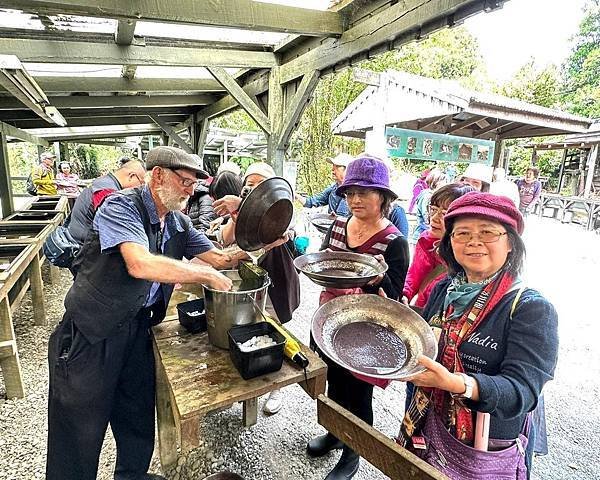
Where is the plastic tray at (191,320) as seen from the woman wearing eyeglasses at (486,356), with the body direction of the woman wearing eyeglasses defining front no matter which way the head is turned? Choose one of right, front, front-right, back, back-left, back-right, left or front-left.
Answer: front-right

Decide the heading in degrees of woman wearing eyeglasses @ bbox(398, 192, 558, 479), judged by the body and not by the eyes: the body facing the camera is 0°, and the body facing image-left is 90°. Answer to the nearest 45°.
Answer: approximately 45°

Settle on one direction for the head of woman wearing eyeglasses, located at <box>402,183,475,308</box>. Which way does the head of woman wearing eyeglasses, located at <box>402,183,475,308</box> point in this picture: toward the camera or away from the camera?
toward the camera

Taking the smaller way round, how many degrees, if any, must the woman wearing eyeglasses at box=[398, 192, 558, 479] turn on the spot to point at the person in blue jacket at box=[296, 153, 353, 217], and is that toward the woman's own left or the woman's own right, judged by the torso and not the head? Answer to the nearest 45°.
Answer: approximately 90° to the woman's own right

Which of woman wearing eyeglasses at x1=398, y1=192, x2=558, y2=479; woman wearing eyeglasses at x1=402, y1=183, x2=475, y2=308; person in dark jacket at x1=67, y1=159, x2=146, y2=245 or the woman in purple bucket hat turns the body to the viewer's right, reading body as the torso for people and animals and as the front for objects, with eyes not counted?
the person in dark jacket

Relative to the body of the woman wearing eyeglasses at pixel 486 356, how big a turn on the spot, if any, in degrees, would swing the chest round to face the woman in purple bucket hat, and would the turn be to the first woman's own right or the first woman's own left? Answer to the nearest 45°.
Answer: approximately 90° to the first woman's own right

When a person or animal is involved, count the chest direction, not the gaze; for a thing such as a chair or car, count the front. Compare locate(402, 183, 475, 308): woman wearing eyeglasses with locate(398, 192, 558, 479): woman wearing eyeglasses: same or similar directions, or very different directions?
same or similar directions

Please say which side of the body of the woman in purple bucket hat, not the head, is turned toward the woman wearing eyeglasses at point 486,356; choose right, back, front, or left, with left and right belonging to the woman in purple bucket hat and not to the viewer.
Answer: left

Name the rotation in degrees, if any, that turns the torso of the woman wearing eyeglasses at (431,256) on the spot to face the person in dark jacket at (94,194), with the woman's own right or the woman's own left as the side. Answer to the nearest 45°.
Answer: approximately 45° to the woman's own right

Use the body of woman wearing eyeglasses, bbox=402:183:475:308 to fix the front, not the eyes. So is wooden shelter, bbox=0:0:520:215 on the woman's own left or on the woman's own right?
on the woman's own right

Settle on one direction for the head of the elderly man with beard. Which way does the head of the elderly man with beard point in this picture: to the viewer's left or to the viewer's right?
to the viewer's right

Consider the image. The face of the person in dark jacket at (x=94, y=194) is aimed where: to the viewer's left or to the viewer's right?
to the viewer's right

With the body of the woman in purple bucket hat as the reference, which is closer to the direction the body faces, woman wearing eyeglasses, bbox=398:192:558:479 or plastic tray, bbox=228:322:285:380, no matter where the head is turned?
the plastic tray

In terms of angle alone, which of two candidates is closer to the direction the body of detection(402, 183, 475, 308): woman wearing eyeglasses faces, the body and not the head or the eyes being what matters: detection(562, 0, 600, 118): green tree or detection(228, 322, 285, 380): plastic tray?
the plastic tray

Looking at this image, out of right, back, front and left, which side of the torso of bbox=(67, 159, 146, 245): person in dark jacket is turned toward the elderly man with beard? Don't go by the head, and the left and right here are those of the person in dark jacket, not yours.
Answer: right

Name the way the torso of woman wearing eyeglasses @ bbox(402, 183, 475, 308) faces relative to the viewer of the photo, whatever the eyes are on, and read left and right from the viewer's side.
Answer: facing the viewer and to the left of the viewer
